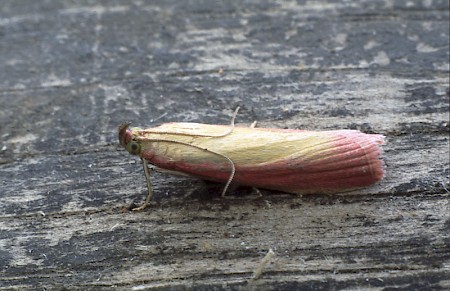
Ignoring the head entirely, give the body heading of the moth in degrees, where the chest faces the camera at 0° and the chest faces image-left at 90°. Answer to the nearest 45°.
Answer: approximately 90°
